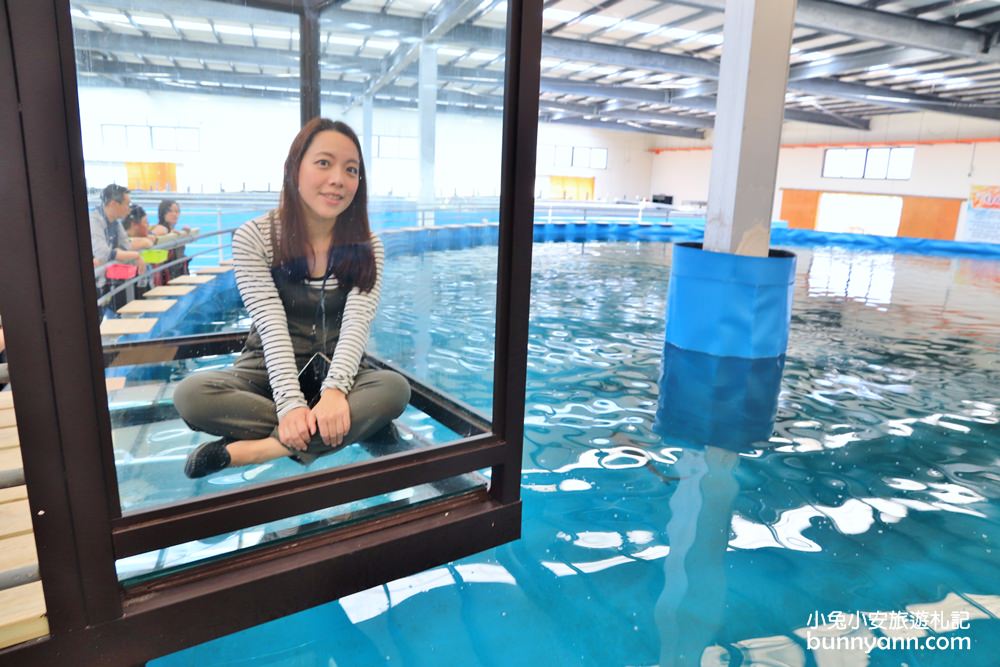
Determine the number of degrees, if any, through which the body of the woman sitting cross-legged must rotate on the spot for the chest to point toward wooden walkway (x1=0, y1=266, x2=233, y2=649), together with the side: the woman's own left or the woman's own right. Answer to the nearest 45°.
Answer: approximately 90° to the woman's own right

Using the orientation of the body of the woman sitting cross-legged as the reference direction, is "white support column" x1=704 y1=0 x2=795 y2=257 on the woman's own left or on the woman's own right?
on the woman's own left

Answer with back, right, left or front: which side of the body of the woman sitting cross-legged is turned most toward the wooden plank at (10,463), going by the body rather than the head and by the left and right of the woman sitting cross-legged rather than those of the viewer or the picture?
right

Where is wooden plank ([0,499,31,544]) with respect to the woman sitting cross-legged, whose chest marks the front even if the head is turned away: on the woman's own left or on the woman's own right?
on the woman's own right

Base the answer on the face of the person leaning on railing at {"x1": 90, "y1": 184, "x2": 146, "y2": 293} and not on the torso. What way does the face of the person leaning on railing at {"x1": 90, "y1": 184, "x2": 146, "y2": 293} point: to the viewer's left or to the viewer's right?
to the viewer's right

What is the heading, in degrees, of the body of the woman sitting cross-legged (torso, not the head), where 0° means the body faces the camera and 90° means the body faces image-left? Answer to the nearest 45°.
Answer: approximately 0°

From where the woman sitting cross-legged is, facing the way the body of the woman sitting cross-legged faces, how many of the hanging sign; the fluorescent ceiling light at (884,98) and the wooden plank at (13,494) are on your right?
1
